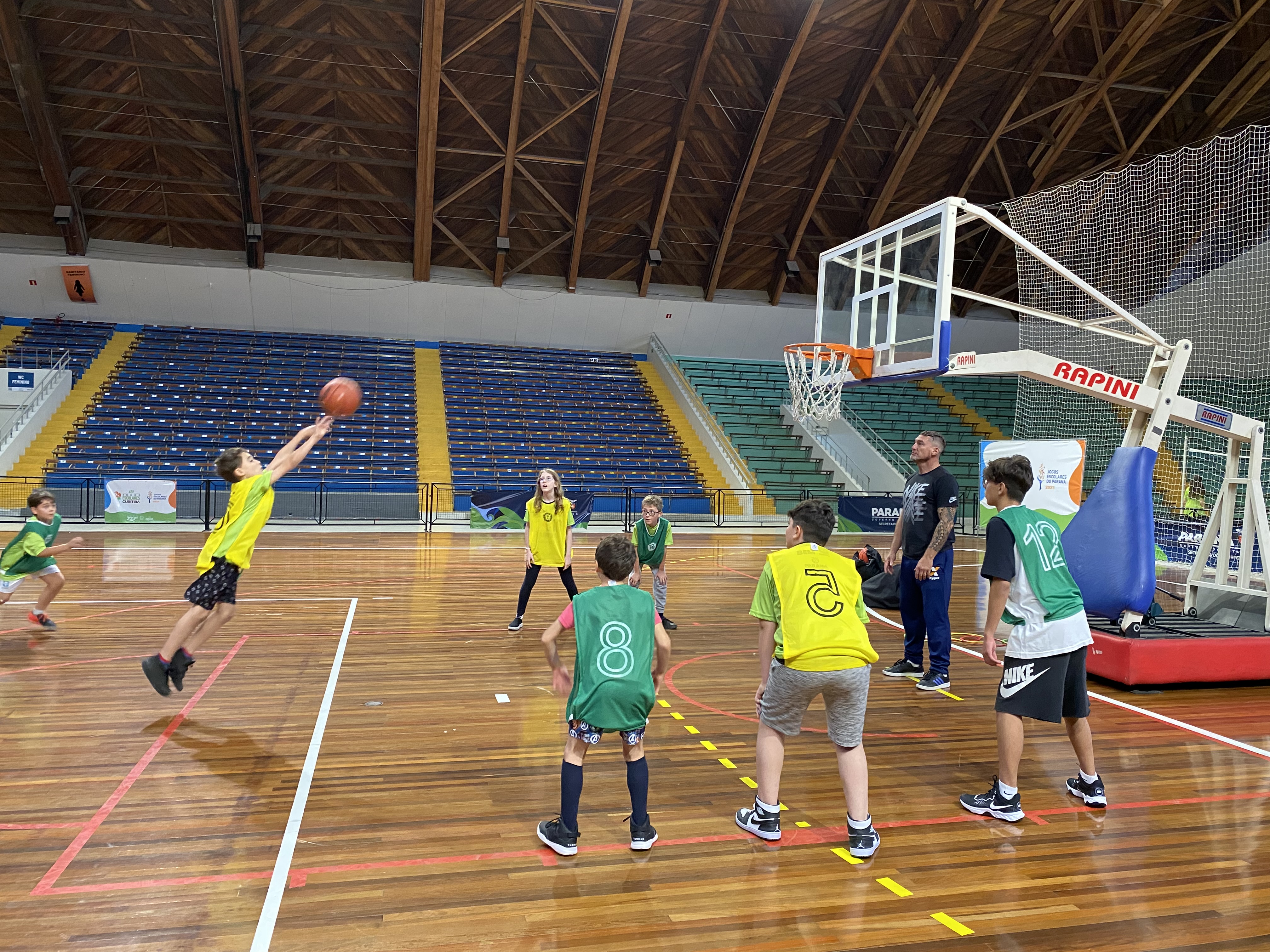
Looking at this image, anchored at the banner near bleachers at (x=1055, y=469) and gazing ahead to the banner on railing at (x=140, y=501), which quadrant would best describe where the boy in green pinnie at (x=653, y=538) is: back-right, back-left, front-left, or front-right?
front-left

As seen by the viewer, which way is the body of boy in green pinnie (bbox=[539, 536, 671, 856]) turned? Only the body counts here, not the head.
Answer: away from the camera

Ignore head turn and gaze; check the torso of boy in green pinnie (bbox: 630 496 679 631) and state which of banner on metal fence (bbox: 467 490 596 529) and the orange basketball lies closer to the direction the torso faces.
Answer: the orange basketball

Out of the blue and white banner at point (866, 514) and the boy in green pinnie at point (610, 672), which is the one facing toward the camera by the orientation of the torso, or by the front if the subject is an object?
the blue and white banner

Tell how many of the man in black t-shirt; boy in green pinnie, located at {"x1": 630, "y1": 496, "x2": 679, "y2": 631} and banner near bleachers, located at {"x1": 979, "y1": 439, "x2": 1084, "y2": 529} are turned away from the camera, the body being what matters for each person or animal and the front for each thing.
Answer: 0

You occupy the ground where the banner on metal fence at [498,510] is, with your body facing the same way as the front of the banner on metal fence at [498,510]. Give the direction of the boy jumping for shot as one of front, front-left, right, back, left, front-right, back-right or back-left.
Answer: front

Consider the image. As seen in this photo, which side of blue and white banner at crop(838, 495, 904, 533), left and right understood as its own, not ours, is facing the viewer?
front

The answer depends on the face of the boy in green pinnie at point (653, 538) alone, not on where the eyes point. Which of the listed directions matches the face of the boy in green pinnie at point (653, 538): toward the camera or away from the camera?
toward the camera

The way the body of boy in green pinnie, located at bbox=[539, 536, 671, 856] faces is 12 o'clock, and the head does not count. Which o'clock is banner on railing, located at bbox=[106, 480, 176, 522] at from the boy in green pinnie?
The banner on railing is roughly at 11 o'clock from the boy in green pinnie.

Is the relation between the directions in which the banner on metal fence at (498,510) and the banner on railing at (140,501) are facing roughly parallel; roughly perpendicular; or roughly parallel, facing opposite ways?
roughly parallel

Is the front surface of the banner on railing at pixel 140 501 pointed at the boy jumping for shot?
yes

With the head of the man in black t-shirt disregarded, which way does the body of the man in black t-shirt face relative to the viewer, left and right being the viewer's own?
facing the viewer and to the left of the viewer

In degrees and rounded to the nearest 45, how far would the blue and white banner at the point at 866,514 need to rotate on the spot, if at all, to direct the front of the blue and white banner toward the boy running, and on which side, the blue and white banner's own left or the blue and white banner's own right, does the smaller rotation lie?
approximately 45° to the blue and white banner's own right

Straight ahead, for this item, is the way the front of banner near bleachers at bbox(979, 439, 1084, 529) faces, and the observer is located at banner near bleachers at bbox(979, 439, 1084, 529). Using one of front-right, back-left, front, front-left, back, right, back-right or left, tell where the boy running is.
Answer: front-right

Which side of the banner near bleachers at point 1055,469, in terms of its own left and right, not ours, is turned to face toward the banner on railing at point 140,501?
right

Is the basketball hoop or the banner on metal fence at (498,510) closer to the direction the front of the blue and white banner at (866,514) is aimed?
the basketball hoop

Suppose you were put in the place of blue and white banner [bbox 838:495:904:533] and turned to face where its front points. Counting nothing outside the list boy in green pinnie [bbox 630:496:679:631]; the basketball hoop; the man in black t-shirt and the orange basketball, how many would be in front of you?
4

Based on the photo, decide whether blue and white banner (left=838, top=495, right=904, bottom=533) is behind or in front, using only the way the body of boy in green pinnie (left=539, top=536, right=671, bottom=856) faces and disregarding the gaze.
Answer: in front

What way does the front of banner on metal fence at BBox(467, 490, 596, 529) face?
toward the camera
